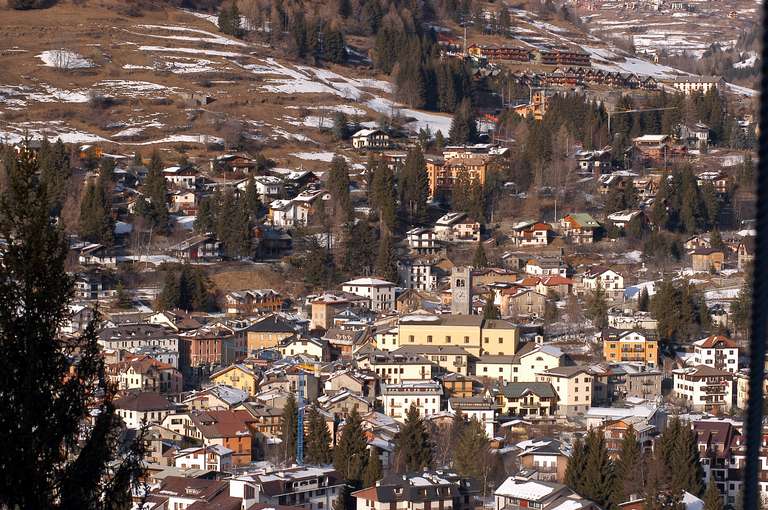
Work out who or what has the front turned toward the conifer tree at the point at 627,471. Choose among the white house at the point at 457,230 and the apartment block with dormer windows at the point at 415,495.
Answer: the white house

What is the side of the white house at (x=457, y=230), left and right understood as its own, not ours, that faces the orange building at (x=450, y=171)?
back

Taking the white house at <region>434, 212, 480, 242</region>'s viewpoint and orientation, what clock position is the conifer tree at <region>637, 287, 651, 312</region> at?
The conifer tree is roughly at 11 o'clock from the white house.

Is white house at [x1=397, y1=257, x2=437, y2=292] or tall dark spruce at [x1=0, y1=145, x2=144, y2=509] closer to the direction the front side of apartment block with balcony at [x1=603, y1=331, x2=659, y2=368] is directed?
the tall dark spruce

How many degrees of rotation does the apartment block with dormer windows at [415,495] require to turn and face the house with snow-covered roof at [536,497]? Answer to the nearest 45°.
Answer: approximately 90° to its left

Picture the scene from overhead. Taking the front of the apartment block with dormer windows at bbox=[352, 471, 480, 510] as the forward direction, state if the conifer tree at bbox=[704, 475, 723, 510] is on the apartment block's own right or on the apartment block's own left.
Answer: on the apartment block's own left

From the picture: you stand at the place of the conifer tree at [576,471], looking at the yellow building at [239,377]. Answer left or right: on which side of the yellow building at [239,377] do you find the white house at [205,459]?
left

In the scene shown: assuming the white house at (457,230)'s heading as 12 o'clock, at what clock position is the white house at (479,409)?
the white house at (479,409) is roughly at 12 o'clock from the white house at (457,230).

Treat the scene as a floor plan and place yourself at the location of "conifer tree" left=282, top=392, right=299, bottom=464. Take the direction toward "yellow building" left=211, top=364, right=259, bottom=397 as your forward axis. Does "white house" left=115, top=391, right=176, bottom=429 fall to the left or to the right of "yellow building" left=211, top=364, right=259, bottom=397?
left

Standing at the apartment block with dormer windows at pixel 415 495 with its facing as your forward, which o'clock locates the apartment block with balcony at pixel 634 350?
the apartment block with balcony at pixel 634 350 is roughly at 7 o'clock from the apartment block with dormer windows at pixel 415 495.

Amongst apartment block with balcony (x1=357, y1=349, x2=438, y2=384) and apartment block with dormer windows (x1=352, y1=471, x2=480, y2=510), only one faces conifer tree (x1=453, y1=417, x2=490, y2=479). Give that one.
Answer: apartment block with balcony (x1=357, y1=349, x2=438, y2=384)

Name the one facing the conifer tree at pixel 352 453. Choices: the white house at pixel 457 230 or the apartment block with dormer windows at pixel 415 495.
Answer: the white house

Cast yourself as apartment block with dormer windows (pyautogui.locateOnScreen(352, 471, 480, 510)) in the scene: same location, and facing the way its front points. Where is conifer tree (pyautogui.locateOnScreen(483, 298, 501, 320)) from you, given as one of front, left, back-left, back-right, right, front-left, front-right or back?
back
